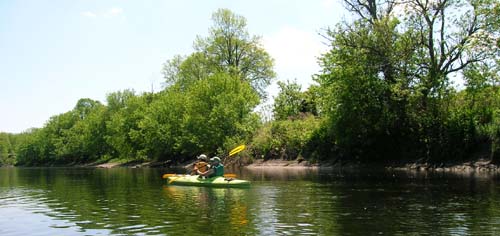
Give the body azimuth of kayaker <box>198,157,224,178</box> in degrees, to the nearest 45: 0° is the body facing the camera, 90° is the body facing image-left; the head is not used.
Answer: approximately 90°
